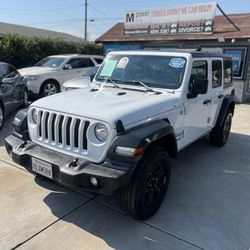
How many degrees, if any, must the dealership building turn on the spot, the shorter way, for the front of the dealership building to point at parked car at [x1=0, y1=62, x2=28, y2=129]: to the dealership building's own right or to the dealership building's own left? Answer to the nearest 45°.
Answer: approximately 45° to the dealership building's own right

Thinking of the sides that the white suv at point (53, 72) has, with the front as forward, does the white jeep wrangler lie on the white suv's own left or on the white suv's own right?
on the white suv's own left

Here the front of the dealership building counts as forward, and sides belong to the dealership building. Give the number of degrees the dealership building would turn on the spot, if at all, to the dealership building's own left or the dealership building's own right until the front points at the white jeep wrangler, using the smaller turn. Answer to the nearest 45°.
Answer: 0° — it already faces it

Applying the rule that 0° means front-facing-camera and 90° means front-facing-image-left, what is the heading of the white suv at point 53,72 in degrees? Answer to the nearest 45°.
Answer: approximately 45°

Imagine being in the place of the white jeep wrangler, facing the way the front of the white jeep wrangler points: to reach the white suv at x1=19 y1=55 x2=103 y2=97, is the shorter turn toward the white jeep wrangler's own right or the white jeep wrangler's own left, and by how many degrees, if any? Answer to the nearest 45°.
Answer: approximately 135° to the white jeep wrangler's own right

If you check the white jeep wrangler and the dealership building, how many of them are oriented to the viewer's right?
0

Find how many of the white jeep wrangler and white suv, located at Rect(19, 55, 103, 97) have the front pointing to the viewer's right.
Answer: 0

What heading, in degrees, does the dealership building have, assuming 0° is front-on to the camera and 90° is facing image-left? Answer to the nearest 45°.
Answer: approximately 0°

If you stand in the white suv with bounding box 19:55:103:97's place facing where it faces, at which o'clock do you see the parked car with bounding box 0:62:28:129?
The parked car is roughly at 11 o'clock from the white suv.

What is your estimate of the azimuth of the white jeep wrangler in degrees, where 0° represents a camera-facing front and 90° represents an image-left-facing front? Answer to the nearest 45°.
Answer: approximately 45°

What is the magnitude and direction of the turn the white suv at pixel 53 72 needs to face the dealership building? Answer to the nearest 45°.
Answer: approximately 135° to its left
